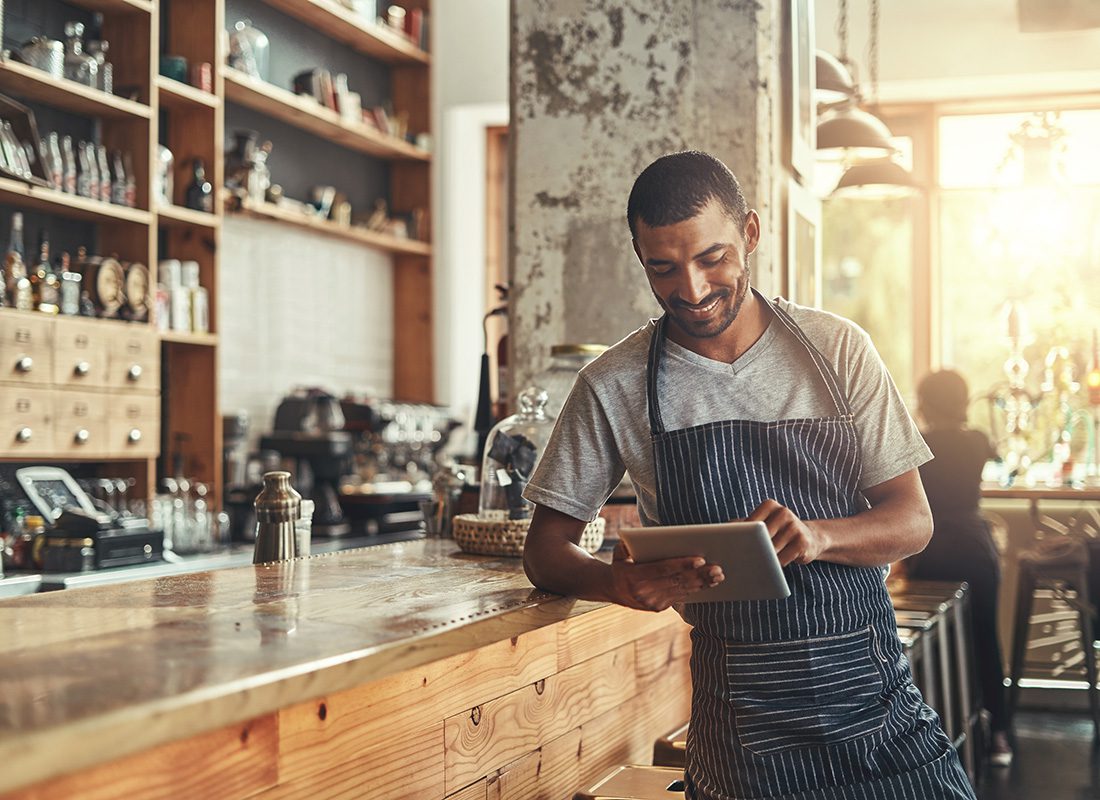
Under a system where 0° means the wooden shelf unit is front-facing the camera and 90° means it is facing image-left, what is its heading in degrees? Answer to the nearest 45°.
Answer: approximately 315°

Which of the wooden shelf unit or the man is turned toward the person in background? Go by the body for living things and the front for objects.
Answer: the wooden shelf unit

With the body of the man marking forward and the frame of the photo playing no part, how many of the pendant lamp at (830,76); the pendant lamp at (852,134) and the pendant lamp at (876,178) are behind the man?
3

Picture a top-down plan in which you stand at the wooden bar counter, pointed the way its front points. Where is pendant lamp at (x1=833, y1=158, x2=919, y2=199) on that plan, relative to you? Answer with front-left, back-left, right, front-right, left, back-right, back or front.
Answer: left

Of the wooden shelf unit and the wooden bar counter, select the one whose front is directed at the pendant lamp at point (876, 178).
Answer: the wooden shelf unit

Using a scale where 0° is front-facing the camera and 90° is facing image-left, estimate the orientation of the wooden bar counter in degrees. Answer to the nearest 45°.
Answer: approximately 315°
